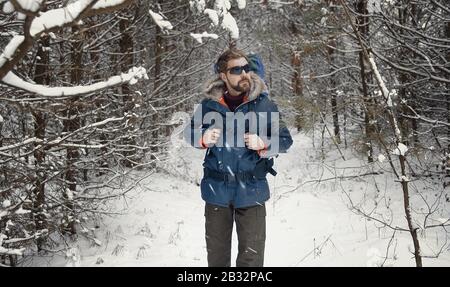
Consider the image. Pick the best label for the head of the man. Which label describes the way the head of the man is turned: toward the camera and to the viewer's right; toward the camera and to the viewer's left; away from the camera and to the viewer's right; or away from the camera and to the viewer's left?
toward the camera and to the viewer's right

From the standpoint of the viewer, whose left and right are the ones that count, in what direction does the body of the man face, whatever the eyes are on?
facing the viewer
